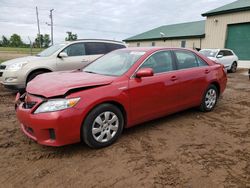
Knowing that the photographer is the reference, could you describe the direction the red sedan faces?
facing the viewer and to the left of the viewer

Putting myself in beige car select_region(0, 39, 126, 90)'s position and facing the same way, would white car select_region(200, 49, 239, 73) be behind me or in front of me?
behind

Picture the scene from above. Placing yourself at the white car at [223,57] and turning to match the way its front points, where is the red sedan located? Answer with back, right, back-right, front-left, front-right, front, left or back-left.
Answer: front-left

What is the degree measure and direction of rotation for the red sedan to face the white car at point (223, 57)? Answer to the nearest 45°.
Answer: approximately 180°

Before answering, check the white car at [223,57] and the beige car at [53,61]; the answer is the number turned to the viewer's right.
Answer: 0

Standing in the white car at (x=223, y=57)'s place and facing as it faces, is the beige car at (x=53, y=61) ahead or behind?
ahead

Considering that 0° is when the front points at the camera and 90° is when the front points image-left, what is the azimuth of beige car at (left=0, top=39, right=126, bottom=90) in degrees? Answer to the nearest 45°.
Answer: approximately 45°

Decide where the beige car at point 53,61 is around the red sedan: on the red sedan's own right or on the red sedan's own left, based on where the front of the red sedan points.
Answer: on the red sedan's own right

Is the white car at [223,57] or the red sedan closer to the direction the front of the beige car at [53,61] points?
the red sedan
